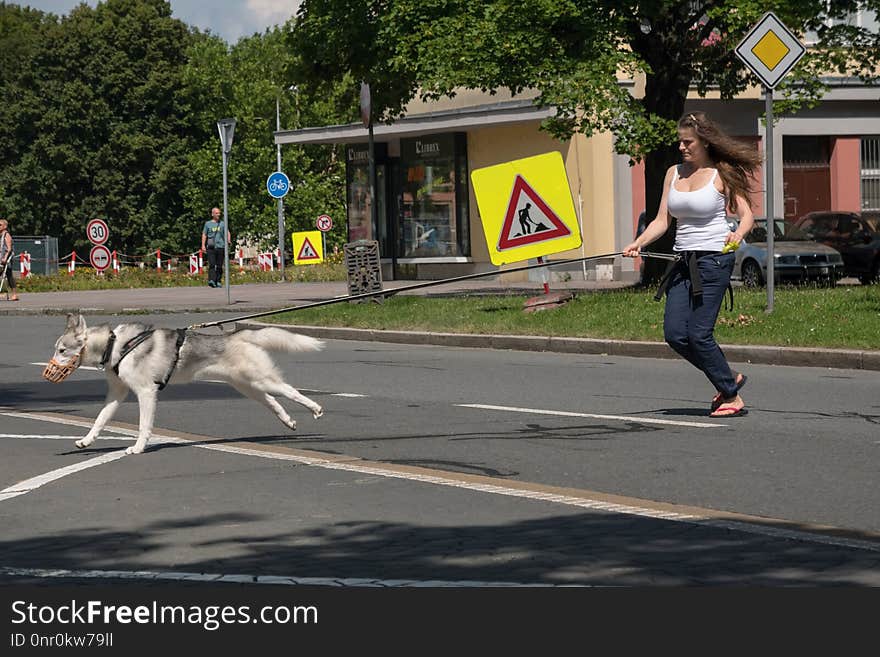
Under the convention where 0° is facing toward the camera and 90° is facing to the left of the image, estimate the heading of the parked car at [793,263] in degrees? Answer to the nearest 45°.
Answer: approximately 315°

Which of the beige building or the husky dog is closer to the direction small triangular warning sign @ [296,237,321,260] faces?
the husky dog

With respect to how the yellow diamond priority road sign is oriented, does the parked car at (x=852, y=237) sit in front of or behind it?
behind

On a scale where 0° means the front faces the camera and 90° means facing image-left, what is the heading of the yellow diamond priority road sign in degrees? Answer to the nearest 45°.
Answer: approximately 0°

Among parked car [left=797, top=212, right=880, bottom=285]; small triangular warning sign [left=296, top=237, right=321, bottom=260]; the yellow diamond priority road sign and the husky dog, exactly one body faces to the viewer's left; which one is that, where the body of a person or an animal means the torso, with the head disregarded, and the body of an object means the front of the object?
the husky dog

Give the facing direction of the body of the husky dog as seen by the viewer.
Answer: to the viewer's left

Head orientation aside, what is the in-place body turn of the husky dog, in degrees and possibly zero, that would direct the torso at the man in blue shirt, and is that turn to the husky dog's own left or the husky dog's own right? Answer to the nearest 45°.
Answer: approximately 90° to the husky dog's own right

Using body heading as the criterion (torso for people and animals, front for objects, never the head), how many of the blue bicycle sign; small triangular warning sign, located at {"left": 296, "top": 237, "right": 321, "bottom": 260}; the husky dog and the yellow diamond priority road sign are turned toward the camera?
3

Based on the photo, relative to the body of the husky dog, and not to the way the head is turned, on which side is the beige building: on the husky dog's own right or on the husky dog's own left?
on the husky dog's own right

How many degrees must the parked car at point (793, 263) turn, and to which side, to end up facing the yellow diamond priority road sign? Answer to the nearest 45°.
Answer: approximately 45° to its right

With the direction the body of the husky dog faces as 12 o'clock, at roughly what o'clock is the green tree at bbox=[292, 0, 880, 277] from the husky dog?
The green tree is roughly at 4 o'clock from the husky dog.

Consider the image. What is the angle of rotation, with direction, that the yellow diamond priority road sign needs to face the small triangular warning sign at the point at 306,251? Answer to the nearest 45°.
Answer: approximately 135° to its right
